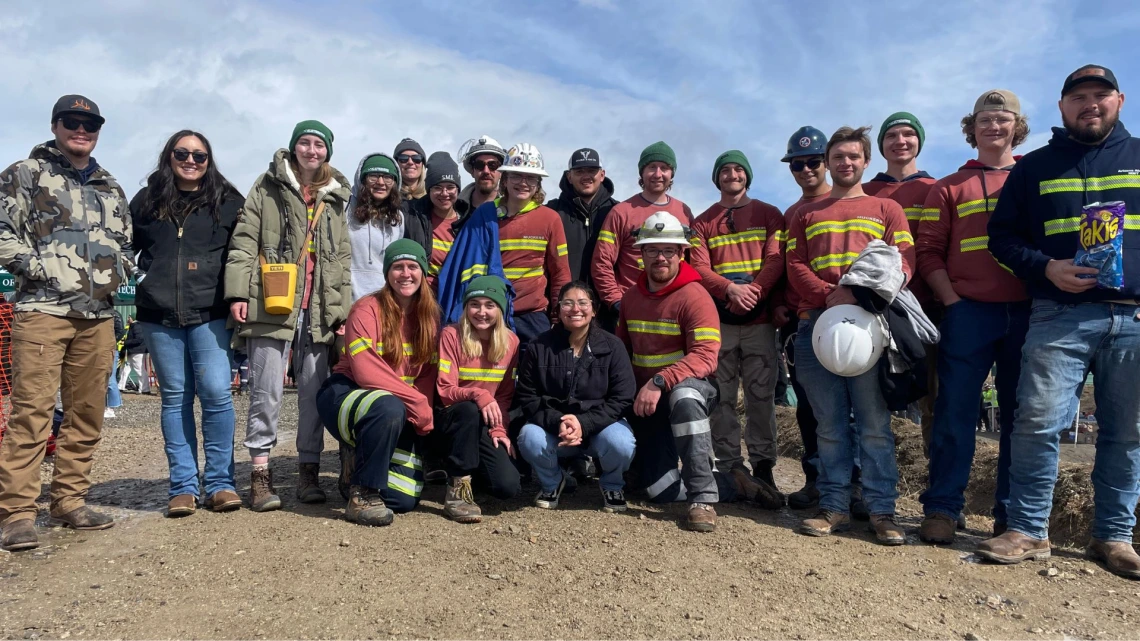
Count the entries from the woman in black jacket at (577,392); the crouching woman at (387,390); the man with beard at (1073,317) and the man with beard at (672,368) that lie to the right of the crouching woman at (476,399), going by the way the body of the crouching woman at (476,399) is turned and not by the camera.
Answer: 1

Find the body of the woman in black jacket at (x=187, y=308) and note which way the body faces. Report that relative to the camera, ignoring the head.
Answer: toward the camera

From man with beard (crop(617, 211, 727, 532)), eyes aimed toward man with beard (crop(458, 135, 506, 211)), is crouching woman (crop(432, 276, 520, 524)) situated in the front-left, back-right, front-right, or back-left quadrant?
front-left

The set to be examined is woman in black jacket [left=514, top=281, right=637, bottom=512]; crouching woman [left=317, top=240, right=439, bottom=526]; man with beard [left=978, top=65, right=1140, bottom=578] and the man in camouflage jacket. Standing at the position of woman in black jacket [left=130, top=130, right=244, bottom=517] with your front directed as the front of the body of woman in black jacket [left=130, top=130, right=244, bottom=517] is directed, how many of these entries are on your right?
1

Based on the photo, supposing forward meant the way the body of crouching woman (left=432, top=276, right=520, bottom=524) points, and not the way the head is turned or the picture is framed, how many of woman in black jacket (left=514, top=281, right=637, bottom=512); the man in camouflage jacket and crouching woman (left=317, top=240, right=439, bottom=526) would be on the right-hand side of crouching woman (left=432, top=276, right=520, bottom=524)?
2

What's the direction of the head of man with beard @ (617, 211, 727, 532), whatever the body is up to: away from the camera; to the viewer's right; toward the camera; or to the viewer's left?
toward the camera

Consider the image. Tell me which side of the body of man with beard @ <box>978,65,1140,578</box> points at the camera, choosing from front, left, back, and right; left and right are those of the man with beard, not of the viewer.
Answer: front

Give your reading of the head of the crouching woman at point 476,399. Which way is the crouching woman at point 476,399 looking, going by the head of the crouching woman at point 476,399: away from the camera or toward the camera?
toward the camera

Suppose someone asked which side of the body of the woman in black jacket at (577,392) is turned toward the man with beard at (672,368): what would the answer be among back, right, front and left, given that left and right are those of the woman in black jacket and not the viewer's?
left

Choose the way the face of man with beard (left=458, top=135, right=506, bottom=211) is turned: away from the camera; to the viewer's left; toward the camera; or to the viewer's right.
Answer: toward the camera

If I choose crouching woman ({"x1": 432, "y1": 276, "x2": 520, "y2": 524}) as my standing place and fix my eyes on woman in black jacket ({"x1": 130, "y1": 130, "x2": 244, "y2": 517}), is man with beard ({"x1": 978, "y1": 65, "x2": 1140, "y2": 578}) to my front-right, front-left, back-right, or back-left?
back-left

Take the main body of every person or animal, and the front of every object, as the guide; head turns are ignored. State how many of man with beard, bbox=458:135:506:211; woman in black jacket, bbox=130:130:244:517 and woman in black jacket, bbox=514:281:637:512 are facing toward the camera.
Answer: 3

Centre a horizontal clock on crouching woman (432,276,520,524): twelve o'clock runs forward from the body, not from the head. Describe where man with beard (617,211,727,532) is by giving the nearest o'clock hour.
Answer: The man with beard is roughly at 9 o'clock from the crouching woman.

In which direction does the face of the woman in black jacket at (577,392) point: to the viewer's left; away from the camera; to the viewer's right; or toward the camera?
toward the camera

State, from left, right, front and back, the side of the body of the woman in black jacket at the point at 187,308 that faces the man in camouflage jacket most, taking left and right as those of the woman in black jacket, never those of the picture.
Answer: right

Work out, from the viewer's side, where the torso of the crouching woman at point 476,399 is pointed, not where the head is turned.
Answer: toward the camera
